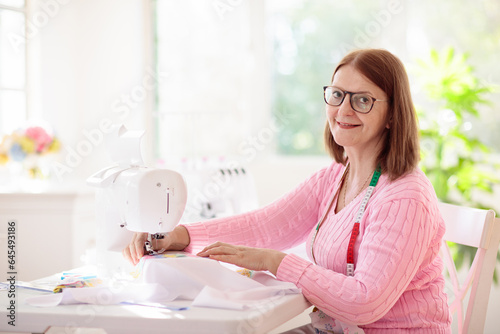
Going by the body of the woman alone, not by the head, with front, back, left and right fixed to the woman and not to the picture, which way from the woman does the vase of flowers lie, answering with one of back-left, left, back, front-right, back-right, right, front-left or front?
right

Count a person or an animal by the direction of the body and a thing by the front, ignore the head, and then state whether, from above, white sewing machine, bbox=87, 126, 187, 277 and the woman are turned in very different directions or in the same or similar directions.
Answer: very different directions

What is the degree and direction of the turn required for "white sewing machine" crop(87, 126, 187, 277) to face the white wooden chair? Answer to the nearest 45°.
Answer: approximately 45° to its right

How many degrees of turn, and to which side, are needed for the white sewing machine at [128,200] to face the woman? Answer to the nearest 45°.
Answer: approximately 45° to its right

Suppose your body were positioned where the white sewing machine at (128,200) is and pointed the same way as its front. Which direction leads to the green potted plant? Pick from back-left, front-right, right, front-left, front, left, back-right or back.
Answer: front

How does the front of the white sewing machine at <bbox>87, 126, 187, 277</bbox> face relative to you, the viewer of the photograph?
facing away from the viewer and to the right of the viewer

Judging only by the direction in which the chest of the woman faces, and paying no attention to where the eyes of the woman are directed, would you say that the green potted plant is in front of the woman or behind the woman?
behind

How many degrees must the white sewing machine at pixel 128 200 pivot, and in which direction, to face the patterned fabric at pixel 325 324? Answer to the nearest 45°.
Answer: approximately 45° to its right

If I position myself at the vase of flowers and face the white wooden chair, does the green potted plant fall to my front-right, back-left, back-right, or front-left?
front-left

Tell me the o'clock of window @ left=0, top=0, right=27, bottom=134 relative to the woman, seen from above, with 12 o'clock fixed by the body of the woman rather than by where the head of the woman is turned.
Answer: The window is roughly at 3 o'clock from the woman.

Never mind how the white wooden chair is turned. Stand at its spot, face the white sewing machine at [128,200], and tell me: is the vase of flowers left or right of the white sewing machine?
right

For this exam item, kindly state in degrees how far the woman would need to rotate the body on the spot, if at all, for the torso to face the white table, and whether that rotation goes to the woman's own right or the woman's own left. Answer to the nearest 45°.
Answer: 0° — they already face it

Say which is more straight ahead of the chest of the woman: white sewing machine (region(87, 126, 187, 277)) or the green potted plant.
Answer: the white sewing machine

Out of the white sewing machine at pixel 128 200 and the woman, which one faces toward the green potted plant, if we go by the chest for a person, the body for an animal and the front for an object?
the white sewing machine
